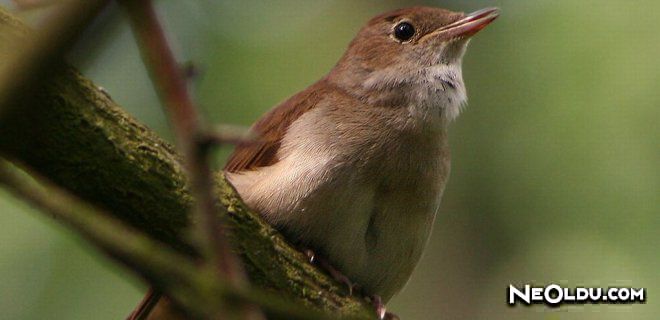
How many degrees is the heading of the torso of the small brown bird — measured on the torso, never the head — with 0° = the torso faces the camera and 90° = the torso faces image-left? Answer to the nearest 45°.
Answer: approximately 315°

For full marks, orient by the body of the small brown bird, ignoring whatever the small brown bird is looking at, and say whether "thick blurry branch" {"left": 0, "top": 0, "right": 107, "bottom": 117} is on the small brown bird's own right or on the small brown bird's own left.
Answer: on the small brown bird's own right

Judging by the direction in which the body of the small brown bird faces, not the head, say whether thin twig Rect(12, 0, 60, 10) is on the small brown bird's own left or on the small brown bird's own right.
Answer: on the small brown bird's own right
